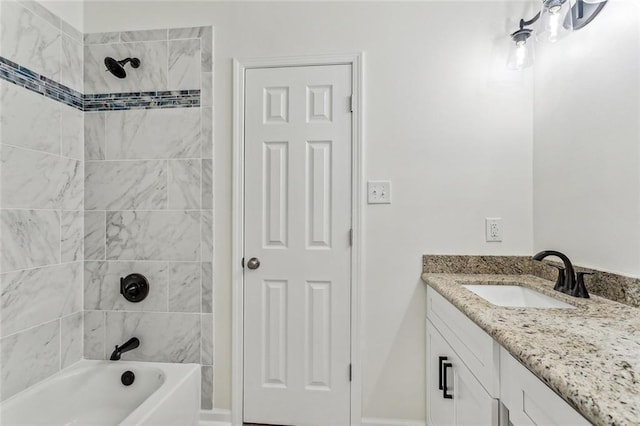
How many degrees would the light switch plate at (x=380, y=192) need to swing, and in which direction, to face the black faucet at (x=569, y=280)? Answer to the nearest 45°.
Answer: approximately 45° to its left

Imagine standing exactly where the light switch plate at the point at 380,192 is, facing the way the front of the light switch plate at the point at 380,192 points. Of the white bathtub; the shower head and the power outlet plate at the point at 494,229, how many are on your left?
1

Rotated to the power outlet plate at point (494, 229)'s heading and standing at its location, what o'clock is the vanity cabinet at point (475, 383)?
The vanity cabinet is roughly at 12 o'clock from the power outlet plate.

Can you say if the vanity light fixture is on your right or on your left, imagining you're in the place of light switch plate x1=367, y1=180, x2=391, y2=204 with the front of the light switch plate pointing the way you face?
on your left

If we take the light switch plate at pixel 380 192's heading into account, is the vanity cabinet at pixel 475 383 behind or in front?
in front

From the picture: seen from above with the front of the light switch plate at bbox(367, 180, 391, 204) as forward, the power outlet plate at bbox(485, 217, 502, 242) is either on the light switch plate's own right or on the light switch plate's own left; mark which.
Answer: on the light switch plate's own left

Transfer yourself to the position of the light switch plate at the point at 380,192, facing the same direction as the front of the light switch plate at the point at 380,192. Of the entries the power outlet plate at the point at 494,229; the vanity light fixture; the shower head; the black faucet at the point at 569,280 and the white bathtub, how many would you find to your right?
2

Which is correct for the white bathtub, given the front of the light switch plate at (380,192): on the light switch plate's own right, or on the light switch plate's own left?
on the light switch plate's own right

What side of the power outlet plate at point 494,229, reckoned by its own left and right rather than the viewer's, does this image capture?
front

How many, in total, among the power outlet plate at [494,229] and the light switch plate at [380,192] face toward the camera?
2

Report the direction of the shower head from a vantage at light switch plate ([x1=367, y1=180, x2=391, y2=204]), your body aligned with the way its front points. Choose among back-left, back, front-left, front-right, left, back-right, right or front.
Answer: right
